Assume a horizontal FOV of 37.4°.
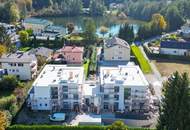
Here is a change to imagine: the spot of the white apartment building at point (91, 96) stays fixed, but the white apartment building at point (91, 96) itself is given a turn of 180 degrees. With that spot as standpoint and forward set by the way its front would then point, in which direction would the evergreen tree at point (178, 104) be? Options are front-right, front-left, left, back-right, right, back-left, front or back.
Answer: back-right

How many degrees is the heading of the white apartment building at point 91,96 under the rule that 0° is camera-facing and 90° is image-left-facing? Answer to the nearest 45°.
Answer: approximately 0°

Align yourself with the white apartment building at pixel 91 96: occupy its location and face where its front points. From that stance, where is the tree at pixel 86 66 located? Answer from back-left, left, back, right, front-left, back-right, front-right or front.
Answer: back

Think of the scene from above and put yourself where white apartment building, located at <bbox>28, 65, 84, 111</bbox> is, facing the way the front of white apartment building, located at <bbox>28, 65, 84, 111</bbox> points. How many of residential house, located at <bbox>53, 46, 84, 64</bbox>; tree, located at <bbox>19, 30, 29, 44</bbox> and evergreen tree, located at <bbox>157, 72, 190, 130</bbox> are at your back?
2

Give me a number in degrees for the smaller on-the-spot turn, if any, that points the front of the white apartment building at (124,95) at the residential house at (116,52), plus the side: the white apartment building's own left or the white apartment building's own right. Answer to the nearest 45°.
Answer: approximately 180°

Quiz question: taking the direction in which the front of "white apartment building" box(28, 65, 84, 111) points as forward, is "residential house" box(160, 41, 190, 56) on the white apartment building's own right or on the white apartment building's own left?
on the white apartment building's own left

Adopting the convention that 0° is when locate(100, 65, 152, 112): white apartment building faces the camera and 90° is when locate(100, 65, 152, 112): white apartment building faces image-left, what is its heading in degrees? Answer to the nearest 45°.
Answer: approximately 0°

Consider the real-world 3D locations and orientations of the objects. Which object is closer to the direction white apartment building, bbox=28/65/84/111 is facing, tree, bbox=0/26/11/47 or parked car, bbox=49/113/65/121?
the parked car

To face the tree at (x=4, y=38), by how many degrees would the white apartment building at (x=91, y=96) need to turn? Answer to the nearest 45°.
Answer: approximately 135° to its right

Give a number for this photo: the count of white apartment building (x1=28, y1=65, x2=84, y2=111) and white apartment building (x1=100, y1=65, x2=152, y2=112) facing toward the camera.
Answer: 2
